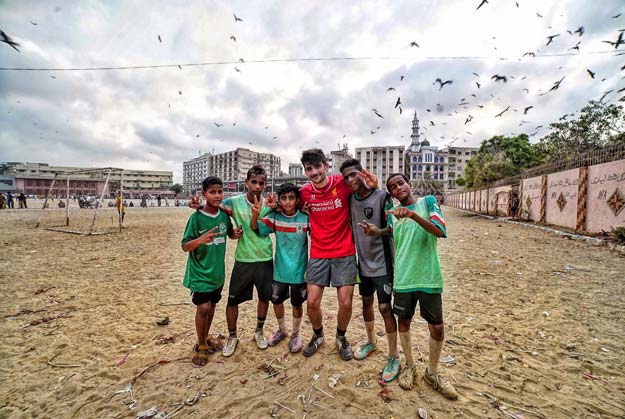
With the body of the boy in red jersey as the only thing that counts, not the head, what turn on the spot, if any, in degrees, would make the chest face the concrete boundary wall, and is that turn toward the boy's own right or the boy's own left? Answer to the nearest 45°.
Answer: approximately 135° to the boy's own left

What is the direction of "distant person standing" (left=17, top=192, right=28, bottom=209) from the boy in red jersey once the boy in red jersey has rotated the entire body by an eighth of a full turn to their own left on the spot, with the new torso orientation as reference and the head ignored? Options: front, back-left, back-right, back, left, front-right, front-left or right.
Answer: back

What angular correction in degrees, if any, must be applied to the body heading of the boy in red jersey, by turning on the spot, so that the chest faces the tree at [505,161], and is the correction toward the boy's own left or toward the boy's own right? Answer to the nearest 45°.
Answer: approximately 135° to the boy's own left

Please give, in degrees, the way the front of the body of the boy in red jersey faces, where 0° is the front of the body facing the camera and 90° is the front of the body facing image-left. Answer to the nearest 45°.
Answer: approximately 0°
